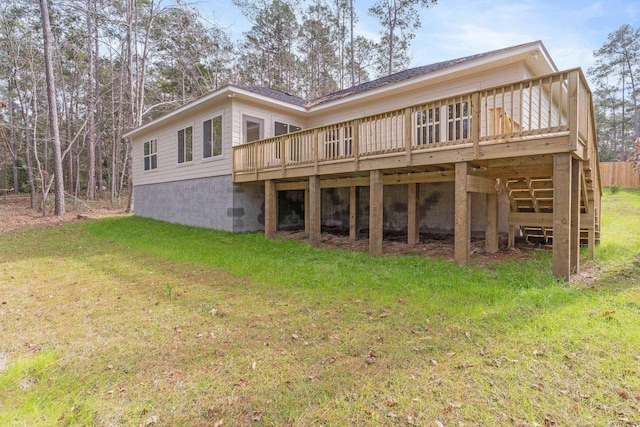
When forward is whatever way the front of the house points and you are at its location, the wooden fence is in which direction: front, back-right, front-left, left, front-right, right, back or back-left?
front

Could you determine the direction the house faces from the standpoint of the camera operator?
facing away from the viewer and to the right of the viewer
